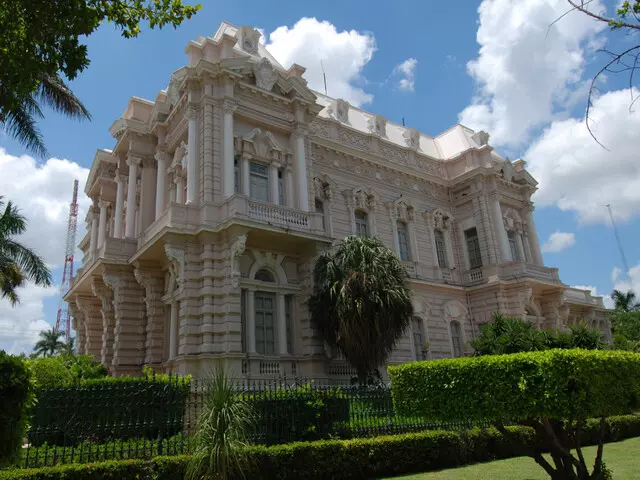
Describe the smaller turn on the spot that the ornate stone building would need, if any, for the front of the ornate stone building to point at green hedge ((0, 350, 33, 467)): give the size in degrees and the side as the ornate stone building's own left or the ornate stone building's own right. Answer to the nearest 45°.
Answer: approximately 45° to the ornate stone building's own left

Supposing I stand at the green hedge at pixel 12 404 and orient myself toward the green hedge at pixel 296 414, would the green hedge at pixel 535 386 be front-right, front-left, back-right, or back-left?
front-right

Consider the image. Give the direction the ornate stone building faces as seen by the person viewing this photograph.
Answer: facing the viewer and to the left of the viewer

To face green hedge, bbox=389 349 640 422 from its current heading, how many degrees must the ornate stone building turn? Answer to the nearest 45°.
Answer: approximately 90° to its left

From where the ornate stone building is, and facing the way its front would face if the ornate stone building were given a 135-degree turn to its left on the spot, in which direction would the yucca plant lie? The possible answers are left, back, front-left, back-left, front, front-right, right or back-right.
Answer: right
